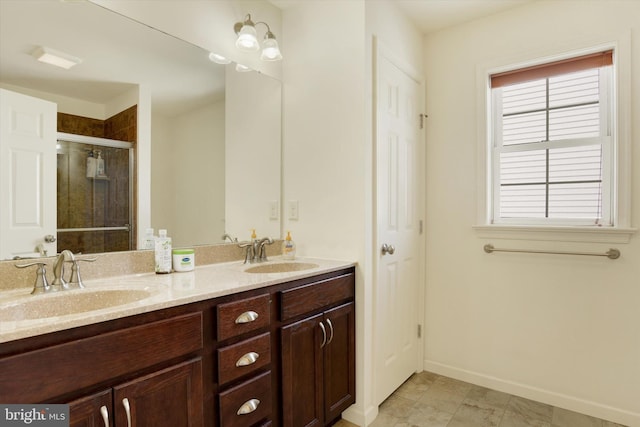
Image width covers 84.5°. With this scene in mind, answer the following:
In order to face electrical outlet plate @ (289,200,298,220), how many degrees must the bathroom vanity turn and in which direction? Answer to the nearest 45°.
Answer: approximately 90° to its left

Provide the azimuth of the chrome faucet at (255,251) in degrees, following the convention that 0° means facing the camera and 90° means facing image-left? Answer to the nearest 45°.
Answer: approximately 315°

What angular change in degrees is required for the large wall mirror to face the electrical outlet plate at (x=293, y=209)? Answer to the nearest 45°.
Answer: approximately 45° to its left

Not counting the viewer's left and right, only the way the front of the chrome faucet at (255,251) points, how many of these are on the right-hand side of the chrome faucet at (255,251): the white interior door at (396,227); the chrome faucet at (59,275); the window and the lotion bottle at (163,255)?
2

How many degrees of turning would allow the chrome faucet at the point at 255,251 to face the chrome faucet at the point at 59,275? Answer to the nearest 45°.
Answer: approximately 90° to its right

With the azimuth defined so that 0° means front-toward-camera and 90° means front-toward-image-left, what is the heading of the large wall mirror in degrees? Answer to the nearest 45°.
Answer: approximately 315°
